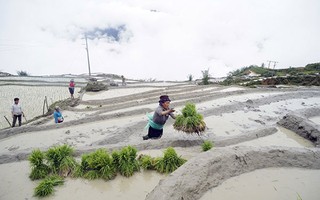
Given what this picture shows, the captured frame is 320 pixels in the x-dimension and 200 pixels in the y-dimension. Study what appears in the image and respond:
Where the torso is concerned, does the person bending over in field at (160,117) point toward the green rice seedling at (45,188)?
no

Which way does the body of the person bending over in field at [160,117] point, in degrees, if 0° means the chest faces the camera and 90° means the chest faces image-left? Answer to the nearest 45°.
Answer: approximately 270°

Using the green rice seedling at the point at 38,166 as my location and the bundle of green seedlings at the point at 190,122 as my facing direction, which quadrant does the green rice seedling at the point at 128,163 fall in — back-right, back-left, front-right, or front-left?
front-right

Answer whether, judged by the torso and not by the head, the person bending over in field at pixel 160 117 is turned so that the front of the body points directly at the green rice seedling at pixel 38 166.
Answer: no

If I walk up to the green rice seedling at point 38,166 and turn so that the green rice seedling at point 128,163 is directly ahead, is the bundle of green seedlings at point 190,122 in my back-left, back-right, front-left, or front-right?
front-left

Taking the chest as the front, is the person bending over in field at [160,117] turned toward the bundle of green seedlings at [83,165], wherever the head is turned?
no
